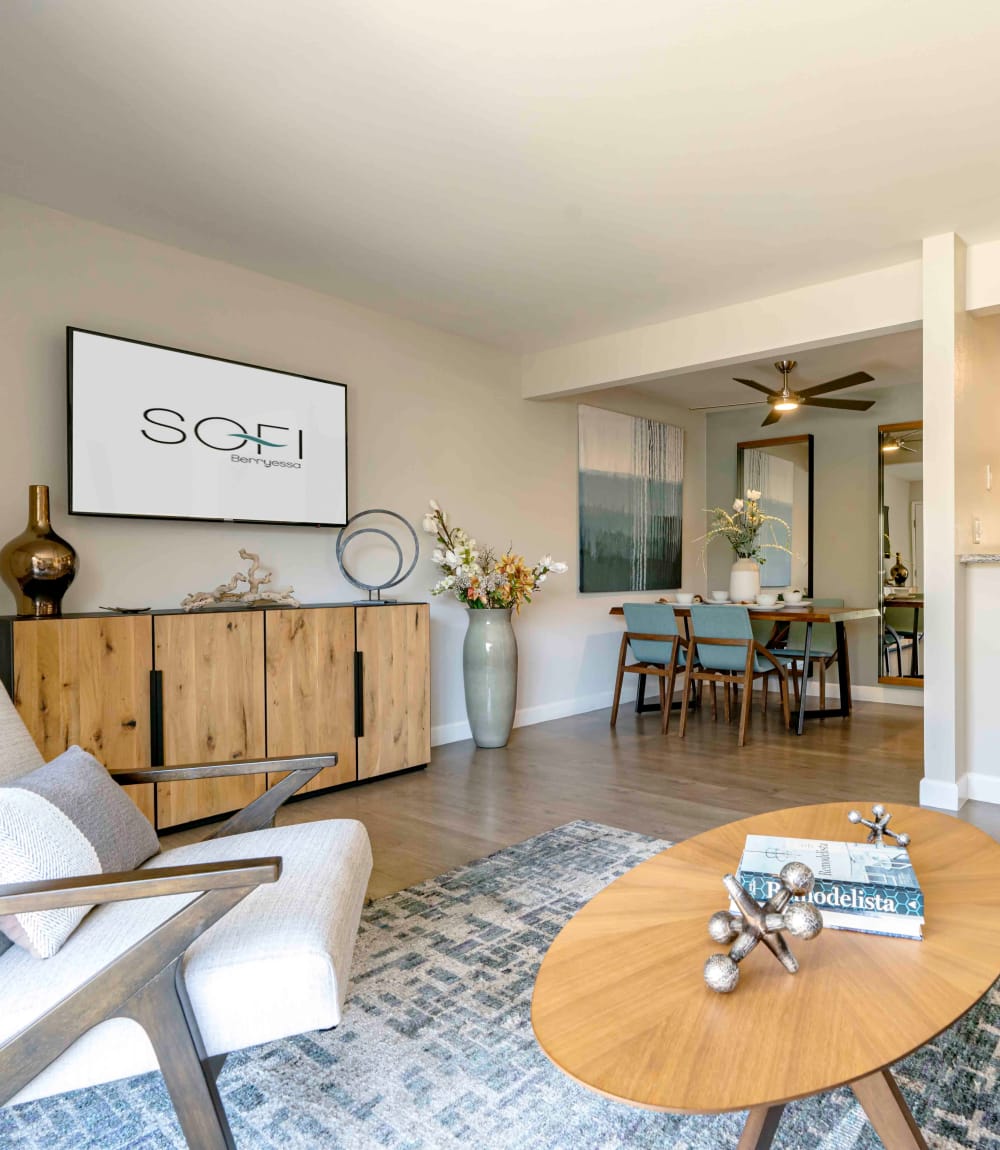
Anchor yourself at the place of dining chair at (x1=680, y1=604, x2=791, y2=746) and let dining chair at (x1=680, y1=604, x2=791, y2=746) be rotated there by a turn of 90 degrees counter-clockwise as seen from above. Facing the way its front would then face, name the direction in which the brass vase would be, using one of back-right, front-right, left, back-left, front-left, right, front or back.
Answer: left

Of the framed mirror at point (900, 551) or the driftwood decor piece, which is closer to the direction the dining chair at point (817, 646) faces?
the driftwood decor piece

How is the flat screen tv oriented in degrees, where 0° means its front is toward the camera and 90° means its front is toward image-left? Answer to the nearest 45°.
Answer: approximately 315°

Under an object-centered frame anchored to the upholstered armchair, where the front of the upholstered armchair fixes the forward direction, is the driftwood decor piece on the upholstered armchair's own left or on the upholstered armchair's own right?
on the upholstered armchair's own left

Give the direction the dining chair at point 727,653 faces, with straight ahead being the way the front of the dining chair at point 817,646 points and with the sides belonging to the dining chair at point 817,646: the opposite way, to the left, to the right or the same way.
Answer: the opposite way

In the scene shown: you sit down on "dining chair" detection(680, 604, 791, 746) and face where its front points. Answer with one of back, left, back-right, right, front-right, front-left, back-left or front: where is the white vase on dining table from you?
front-left

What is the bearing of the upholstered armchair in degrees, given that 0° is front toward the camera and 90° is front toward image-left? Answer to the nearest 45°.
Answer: approximately 270°

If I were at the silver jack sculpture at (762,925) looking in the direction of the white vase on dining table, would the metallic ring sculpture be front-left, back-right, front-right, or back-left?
front-left

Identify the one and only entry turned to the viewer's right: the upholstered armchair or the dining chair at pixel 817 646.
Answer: the upholstered armchair

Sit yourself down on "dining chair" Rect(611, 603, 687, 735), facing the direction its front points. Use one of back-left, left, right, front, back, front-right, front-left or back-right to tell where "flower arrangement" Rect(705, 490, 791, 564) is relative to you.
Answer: front

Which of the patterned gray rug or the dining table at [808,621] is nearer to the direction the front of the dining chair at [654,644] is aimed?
the dining table

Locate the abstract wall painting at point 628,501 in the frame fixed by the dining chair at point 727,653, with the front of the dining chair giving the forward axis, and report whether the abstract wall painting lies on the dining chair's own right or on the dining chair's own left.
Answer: on the dining chair's own left

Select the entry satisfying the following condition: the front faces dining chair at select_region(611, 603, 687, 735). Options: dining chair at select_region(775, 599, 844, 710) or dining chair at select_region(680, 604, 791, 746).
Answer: dining chair at select_region(775, 599, 844, 710)

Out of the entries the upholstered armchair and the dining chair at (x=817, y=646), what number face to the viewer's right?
1

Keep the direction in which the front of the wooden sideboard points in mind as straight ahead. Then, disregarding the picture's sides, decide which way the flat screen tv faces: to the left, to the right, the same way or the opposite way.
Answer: the same way
